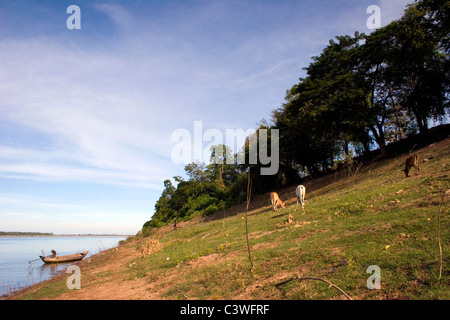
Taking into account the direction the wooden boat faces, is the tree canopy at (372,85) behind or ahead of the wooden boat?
ahead

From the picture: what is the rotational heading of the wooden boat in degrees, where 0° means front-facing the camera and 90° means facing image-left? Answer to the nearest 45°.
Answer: approximately 270°
